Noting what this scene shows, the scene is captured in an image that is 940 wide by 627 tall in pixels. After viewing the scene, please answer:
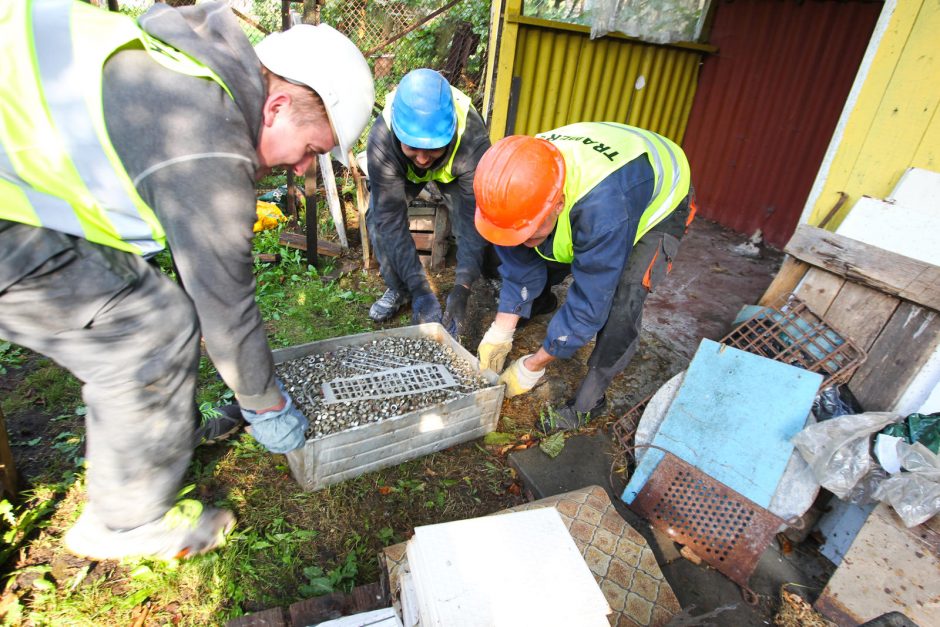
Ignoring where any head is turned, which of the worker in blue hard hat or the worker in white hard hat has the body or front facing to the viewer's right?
the worker in white hard hat

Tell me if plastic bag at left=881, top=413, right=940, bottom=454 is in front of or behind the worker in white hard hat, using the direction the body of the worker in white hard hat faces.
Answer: in front

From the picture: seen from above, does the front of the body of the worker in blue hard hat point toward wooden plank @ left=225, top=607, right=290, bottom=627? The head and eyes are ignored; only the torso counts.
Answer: yes

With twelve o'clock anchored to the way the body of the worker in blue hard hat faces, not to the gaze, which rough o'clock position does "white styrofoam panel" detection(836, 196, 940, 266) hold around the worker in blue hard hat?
The white styrofoam panel is roughly at 10 o'clock from the worker in blue hard hat.

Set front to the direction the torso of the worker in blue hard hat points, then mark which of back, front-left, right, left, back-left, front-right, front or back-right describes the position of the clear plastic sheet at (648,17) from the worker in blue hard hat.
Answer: back-left

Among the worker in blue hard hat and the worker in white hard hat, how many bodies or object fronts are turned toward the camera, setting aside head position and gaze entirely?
1

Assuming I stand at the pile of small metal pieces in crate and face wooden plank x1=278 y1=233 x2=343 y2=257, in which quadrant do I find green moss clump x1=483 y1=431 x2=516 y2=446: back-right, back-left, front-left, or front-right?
back-right

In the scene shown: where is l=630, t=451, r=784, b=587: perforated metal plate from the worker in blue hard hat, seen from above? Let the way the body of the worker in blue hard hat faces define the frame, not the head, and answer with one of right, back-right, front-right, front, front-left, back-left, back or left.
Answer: front-left

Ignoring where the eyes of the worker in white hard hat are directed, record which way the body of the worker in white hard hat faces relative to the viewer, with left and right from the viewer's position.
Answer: facing to the right of the viewer

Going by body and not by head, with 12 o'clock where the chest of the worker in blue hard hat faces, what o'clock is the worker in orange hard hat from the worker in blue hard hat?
The worker in orange hard hat is roughly at 11 o'clock from the worker in blue hard hat.

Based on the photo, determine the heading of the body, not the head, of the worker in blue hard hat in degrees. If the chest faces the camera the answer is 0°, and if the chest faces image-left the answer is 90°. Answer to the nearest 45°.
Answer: approximately 0°

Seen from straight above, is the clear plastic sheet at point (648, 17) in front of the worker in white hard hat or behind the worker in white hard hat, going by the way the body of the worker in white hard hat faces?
in front

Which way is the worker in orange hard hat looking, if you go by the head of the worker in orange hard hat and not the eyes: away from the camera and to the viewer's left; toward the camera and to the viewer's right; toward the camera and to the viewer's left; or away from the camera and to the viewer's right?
toward the camera and to the viewer's left

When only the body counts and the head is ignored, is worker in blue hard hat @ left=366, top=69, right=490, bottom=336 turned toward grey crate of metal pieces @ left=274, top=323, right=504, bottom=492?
yes
